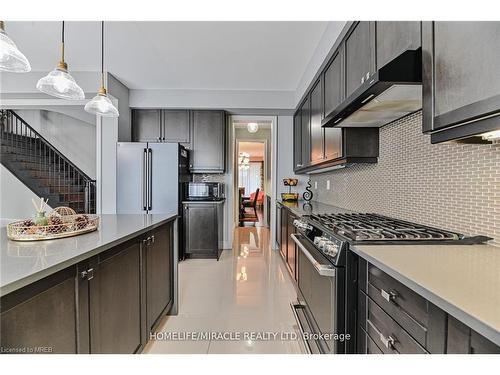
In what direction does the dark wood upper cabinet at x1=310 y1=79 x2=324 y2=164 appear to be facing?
to the viewer's left

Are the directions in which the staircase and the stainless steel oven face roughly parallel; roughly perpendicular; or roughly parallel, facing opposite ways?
roughly parallel, facing opposite ways

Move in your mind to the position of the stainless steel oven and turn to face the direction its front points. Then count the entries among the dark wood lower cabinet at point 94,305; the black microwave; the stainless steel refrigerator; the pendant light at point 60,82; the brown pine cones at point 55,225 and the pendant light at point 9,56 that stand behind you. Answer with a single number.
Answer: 0

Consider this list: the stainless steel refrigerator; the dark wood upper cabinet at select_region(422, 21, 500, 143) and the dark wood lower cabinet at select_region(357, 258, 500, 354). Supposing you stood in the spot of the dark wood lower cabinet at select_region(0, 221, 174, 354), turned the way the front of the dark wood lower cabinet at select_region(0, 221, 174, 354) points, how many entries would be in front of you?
2

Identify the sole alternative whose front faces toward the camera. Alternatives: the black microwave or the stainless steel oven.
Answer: the black microwave

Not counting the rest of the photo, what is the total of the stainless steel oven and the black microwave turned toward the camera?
1

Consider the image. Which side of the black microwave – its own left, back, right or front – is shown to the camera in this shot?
front

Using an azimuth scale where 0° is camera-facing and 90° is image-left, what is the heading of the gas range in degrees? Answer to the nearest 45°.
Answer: approximately 45°

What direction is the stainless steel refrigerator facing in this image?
toward the camera

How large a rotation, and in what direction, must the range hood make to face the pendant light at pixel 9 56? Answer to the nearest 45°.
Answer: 0° — it already faces it

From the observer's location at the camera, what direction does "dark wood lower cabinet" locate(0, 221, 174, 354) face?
facing the viewer and to the right of the viewer

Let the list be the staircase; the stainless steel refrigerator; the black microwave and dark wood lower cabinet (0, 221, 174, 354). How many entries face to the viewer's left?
0

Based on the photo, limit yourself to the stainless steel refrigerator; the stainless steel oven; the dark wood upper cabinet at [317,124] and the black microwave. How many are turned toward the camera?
2

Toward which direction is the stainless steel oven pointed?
to the viewer's left

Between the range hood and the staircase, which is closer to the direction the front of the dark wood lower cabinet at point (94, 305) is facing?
the range hood

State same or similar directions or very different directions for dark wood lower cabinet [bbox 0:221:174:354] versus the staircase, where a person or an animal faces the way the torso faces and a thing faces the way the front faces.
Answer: same or similar directions

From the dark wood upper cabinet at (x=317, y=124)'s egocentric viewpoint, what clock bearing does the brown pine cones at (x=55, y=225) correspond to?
The brown pine cones is roughly at 10 o'clock from the dark wood upper cabinet.

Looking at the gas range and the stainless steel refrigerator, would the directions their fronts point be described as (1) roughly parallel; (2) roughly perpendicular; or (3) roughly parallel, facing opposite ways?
roughly perpendicular
